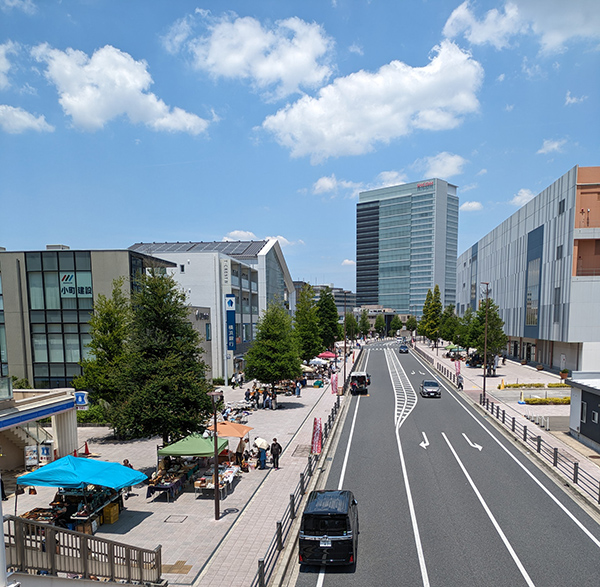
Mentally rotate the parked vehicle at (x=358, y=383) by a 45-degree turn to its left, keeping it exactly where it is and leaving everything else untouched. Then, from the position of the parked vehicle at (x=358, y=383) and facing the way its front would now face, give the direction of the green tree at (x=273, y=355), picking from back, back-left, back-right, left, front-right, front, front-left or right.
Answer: left

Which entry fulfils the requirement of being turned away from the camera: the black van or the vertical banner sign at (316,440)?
the black van

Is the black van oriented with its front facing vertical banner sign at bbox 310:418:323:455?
yes

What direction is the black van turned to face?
away from the camera

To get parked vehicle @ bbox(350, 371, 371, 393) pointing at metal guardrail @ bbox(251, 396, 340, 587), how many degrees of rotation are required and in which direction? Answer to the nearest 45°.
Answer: approximately 180°

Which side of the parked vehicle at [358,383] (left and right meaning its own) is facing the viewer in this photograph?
back

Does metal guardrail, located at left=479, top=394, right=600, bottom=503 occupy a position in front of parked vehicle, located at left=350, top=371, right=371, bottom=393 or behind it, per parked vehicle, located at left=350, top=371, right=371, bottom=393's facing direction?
behind

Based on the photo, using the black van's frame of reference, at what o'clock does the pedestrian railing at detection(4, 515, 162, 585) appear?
The pedestrian railing is roughly at 8 o'clock from the black van.

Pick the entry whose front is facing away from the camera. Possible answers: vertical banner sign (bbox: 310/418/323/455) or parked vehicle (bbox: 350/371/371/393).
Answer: the parked vehicle

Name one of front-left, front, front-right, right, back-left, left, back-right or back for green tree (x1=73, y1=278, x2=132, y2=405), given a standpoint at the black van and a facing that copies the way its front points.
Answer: front-left
